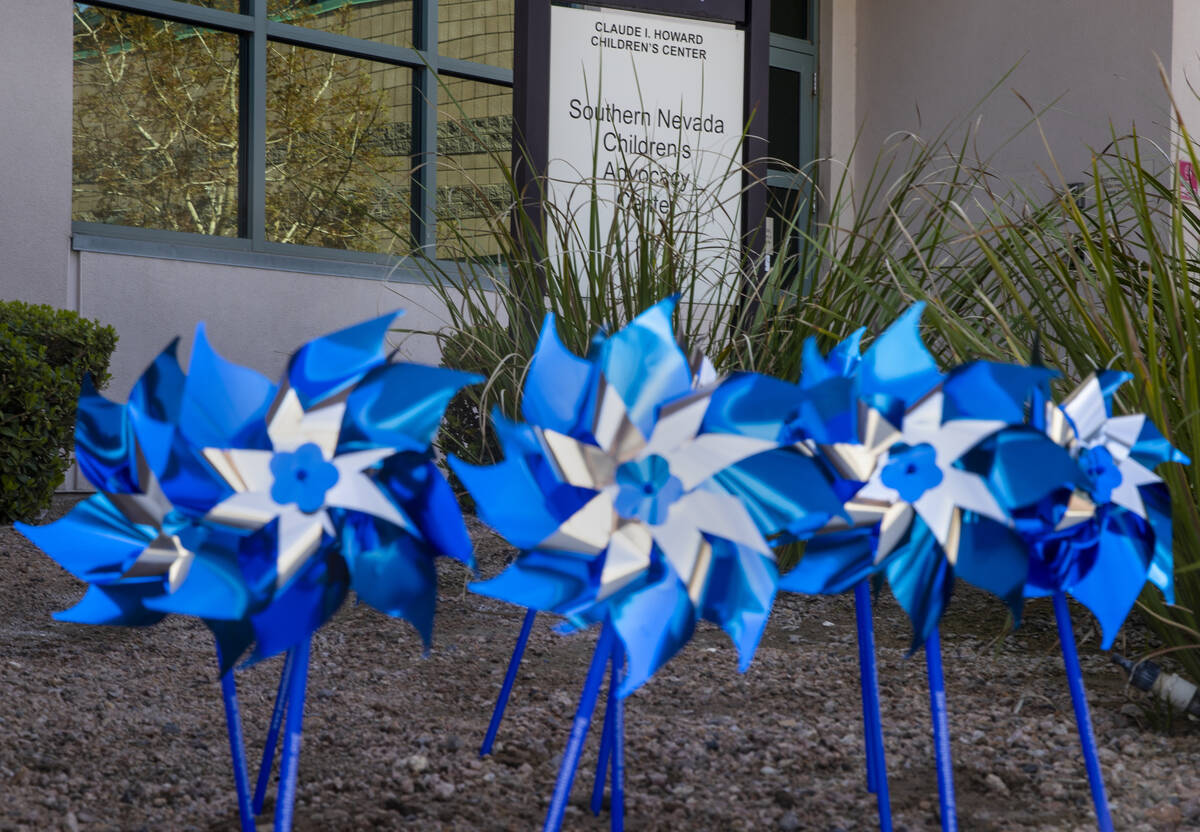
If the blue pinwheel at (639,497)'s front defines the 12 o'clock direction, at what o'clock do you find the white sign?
The white sign is roughly at 6 o'clock from the blue pinwheel.

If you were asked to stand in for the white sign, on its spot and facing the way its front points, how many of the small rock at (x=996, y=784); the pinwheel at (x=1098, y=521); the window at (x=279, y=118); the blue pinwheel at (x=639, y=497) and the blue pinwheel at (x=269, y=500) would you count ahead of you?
4

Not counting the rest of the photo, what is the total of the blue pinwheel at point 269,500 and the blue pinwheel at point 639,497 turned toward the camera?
2

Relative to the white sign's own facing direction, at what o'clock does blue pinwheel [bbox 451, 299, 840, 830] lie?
The blue pinwheel is roughly at 12 o'clock from the white sign.

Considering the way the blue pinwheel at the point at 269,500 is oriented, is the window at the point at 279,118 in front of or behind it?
behind

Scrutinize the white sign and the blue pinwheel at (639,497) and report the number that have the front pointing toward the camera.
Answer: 2
